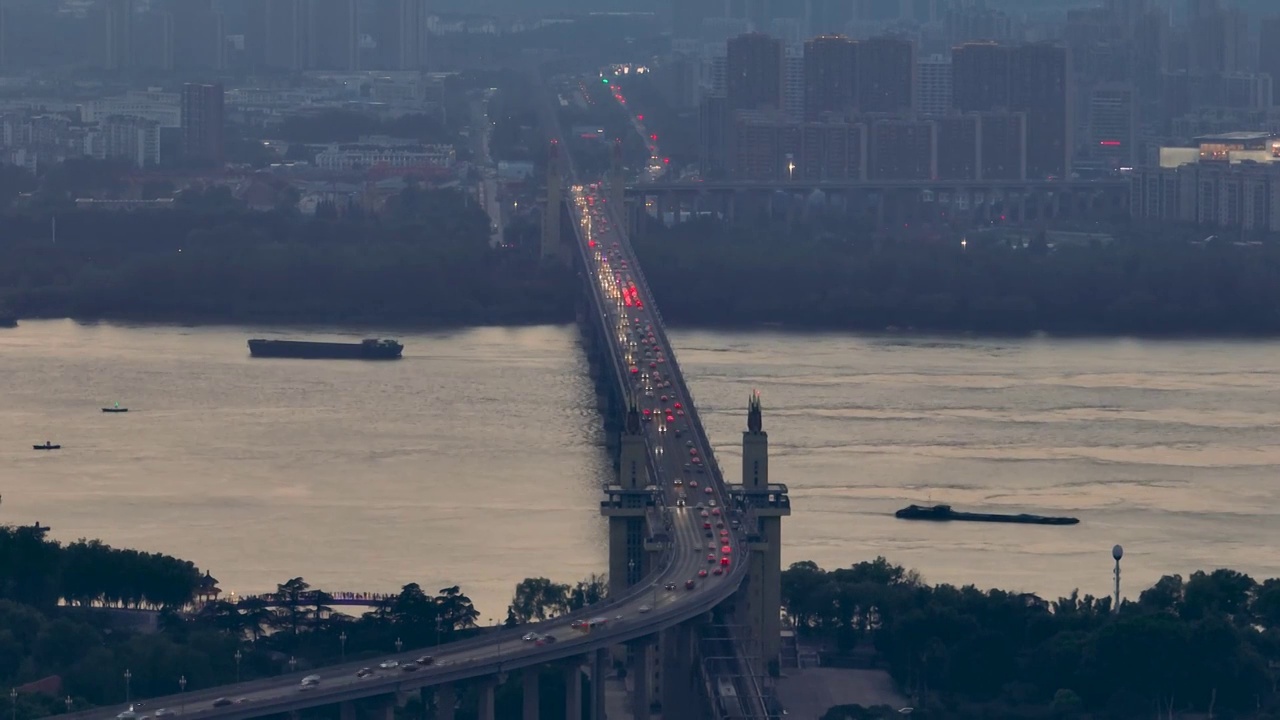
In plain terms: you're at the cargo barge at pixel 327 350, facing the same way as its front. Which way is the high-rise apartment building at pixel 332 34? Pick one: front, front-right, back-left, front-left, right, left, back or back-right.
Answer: right

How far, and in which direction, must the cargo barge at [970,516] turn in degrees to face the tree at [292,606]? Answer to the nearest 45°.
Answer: approximately 135° to its right

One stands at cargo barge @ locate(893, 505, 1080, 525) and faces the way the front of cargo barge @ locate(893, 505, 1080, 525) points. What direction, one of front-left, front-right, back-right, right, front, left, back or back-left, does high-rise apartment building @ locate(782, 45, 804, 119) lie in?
left

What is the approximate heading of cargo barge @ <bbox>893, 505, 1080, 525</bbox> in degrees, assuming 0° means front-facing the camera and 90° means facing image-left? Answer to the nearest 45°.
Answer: approximately 270°

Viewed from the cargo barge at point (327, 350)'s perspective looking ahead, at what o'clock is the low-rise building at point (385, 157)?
The low-rise building is roughly at 3 o'clock from the cargo barge.

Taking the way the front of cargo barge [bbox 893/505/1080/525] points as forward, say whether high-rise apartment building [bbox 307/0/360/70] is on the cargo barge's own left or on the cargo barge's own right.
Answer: on the cargo barge's own left

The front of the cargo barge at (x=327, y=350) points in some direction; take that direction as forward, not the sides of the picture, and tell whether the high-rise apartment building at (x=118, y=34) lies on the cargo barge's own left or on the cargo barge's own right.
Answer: on the cargo barge's own right

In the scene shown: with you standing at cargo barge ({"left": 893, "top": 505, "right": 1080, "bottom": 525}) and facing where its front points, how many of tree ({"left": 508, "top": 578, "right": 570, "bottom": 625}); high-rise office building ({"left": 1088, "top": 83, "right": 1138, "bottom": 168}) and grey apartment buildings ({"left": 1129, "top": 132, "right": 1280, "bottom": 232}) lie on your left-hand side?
2

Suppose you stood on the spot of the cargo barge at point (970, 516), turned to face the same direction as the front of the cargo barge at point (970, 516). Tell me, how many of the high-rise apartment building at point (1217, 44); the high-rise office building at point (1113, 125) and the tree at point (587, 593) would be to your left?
2

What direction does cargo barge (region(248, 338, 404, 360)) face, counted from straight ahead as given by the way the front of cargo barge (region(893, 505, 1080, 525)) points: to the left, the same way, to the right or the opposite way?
the opposite way

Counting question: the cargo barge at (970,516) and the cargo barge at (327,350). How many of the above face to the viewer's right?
1

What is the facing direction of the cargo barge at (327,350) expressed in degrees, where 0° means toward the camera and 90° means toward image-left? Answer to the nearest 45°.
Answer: approximately 90°

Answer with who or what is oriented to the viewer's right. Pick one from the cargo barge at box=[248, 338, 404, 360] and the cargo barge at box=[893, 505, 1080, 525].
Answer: the cargo barge at box=[893, 505, 1080, 525]
